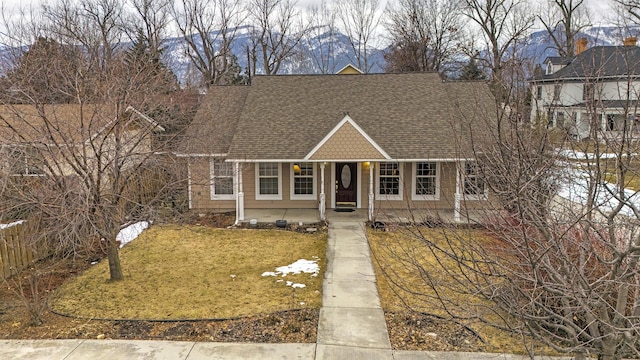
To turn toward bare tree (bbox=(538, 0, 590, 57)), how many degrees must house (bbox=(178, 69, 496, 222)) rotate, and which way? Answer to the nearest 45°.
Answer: approximately 135° to its left

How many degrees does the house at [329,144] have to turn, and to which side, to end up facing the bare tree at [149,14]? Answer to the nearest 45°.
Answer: approximately 135° to its right

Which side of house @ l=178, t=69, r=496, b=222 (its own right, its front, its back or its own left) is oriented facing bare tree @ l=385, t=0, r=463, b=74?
back

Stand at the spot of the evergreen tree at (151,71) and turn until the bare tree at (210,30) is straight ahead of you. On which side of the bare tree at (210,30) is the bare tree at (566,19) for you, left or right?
right

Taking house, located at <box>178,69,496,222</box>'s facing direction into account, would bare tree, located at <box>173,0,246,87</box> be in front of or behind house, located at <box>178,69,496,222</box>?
behind

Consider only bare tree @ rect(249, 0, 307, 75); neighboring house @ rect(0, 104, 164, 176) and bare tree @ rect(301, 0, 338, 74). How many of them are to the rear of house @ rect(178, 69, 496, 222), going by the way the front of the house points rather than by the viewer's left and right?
2

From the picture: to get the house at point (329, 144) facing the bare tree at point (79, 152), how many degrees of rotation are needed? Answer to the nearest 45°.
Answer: approximately 45° to its right

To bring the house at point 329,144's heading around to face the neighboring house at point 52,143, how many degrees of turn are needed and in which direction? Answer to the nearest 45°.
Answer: approximately 45° to its right

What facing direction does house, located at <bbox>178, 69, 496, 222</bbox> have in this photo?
toward the camera

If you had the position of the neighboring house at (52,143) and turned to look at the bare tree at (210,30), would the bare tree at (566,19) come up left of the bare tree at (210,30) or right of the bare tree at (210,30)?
right

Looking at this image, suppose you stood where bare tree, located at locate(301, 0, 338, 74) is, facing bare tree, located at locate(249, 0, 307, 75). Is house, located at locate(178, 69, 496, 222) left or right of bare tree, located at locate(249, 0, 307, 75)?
left

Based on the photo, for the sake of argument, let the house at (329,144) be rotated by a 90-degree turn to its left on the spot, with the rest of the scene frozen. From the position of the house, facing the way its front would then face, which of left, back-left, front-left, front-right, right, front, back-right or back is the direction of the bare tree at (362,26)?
left

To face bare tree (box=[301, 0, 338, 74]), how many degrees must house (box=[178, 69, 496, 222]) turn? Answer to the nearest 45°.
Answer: approximately 180°
